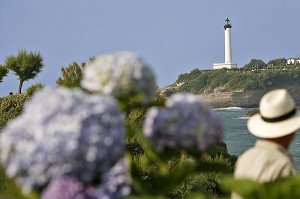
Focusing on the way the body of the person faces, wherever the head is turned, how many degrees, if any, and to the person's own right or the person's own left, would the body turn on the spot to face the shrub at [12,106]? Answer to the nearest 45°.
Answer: approximately 90° to the person's own left

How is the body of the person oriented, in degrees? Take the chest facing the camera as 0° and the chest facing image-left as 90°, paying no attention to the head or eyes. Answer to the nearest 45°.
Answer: approximately 225°

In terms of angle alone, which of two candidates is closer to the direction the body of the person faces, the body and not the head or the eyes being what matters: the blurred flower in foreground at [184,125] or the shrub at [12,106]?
the shrub

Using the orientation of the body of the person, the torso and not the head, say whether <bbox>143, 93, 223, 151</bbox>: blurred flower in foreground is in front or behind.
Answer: behind

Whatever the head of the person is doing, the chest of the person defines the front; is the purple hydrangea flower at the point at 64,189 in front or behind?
behind

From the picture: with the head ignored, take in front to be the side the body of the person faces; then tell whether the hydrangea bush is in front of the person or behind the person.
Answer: behind

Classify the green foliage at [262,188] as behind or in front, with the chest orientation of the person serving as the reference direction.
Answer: behind
